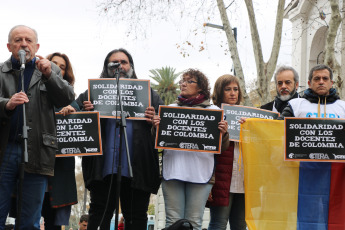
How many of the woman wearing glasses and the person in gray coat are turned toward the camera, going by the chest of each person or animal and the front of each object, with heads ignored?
2

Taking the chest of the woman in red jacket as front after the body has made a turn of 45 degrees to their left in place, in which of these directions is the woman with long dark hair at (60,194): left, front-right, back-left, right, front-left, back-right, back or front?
back

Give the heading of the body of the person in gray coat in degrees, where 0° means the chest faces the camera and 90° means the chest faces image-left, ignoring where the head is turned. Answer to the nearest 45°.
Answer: approximately 0°

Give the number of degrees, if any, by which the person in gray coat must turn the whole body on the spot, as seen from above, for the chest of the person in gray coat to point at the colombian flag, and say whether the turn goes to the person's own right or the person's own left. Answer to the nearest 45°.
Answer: approximately 90° to the person's own left

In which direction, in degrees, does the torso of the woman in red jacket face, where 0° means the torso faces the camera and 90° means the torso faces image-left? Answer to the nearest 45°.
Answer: approximately 315°

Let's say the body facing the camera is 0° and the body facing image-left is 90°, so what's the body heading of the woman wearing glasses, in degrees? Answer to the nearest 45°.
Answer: approximately 0°

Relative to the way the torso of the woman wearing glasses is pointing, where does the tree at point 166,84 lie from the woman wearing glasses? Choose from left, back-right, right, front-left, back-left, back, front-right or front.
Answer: back

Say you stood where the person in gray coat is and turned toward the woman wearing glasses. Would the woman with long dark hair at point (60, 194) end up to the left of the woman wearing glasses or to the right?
left
